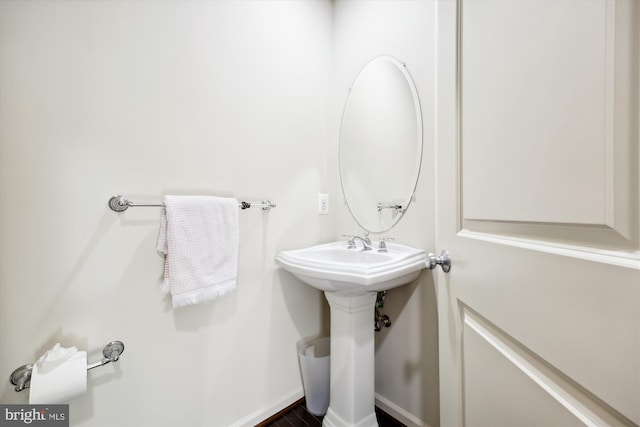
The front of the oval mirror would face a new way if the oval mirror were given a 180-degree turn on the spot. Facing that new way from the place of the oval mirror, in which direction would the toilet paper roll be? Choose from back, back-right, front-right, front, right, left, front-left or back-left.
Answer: back

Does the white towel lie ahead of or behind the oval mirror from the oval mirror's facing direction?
ahead

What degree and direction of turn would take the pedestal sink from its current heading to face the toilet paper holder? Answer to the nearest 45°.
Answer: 0° — it already faces it

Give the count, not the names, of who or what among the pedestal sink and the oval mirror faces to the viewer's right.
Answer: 0

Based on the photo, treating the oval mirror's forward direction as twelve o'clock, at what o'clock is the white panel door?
The white panel door is roughly at 10 o'clock from the oval mirror.

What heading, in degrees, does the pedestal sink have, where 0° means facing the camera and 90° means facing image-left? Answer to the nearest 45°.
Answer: approximately 45°

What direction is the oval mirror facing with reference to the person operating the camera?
facing the viewer and to the left of the viewer

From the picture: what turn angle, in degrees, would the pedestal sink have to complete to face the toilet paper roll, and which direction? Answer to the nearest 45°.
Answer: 0° — it already faces it

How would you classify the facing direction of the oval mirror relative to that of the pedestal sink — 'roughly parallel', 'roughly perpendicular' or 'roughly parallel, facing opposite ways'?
roughly parallel

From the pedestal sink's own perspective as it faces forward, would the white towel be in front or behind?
in front
